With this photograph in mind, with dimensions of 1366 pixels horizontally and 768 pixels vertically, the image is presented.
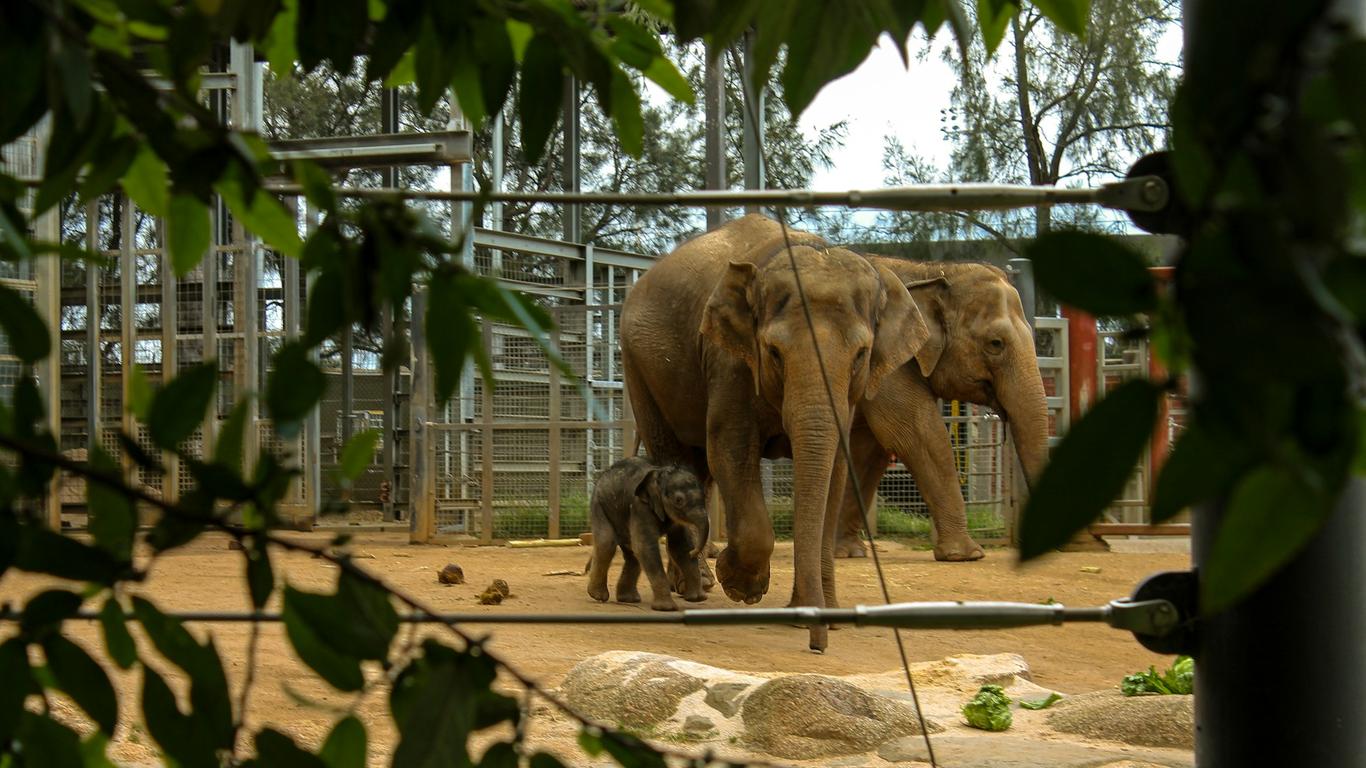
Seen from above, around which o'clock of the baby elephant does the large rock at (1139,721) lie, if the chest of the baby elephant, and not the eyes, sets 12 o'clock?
The large rock is roughly at 1 o'clock from the baby elephant.

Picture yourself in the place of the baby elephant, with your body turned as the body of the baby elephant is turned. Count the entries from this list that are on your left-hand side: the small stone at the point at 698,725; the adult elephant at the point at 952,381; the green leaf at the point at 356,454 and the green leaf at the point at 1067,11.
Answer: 1

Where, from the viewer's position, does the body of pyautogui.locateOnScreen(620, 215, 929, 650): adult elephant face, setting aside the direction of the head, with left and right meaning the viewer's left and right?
facing the viewer and to the right of the viewer

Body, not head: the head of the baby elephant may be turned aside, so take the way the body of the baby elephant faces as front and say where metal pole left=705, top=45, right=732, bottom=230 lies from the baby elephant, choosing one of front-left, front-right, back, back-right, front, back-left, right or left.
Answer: back-left

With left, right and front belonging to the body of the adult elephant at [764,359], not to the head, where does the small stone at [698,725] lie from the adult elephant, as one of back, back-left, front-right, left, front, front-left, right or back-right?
front-right

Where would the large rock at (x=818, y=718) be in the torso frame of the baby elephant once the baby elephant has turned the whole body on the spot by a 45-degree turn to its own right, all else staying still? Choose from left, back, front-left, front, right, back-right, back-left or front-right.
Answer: front

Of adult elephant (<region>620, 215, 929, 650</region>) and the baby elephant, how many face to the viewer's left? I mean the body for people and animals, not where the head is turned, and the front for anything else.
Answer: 0

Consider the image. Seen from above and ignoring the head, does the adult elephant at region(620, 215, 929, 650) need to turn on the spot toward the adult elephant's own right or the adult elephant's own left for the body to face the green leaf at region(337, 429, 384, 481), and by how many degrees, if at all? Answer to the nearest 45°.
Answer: approximately 45° to the adult elephant's own right

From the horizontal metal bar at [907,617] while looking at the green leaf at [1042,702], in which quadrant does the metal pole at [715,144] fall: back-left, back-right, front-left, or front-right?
front-left

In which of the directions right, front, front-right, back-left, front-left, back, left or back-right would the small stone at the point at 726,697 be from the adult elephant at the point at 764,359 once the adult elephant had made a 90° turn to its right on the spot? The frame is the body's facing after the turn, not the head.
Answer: front-left

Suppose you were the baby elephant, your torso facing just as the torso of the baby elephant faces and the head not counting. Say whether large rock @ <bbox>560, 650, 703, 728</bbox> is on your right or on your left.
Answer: on your right

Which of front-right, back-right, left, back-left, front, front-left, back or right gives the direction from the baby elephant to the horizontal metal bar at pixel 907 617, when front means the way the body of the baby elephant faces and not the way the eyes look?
front-right
